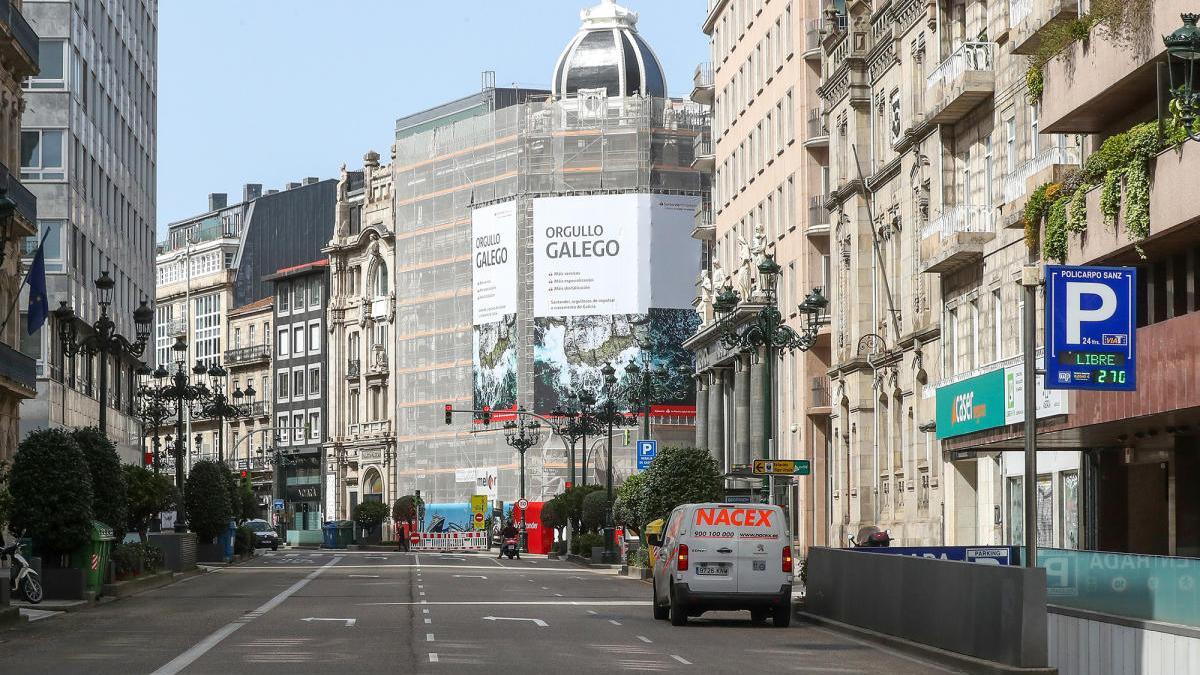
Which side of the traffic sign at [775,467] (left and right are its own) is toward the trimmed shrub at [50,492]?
right

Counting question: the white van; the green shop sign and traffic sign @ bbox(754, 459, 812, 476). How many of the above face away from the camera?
1

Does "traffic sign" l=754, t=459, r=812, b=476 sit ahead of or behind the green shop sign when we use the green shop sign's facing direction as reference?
ahead

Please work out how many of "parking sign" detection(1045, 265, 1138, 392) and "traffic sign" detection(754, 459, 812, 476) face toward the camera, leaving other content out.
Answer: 2

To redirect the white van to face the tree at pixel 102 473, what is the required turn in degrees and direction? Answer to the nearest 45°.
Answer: approximately 45° to its left

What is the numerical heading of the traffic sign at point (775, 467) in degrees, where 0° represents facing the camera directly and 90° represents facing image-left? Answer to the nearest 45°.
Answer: approximately 0°

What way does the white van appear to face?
away from the camera

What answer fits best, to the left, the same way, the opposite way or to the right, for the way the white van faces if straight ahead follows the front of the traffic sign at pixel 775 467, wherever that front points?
the opposite way

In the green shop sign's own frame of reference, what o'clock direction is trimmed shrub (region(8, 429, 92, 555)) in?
The trimmed shrub is roughly at 1 o'clock from the green shop sign.

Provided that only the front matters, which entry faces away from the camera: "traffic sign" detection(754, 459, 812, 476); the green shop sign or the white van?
the white van

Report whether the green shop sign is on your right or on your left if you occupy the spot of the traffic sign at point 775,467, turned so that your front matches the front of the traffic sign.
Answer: on your left
